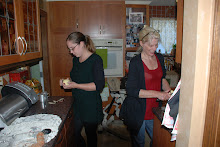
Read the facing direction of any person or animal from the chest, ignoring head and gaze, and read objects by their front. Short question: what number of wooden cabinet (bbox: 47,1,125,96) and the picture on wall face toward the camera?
2

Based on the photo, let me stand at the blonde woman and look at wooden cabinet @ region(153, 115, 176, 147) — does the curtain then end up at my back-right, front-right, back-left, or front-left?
back-left
